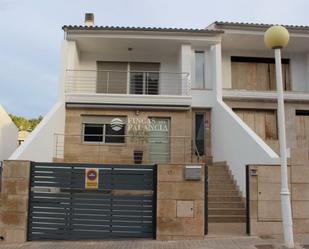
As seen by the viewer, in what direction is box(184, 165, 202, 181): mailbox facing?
toward the camera

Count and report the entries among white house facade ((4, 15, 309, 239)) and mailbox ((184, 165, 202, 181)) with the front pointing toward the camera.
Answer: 2

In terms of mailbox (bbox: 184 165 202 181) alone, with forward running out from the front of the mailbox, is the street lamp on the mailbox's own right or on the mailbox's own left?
on the mailbox's own left

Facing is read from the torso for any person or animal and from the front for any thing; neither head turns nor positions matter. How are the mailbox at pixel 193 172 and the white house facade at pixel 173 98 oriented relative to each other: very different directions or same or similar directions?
same or similar directions

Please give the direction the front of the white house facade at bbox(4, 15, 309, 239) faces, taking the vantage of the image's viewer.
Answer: facing the viewer

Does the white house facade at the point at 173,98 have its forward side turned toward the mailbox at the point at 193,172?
yes

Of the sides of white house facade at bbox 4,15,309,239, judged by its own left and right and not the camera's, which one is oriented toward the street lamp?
front

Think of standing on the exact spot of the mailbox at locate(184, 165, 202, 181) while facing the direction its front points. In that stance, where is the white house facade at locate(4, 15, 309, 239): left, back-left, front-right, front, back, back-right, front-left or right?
back

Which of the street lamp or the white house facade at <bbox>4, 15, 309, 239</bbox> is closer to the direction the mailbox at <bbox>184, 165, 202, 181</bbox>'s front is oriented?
the street lamp
